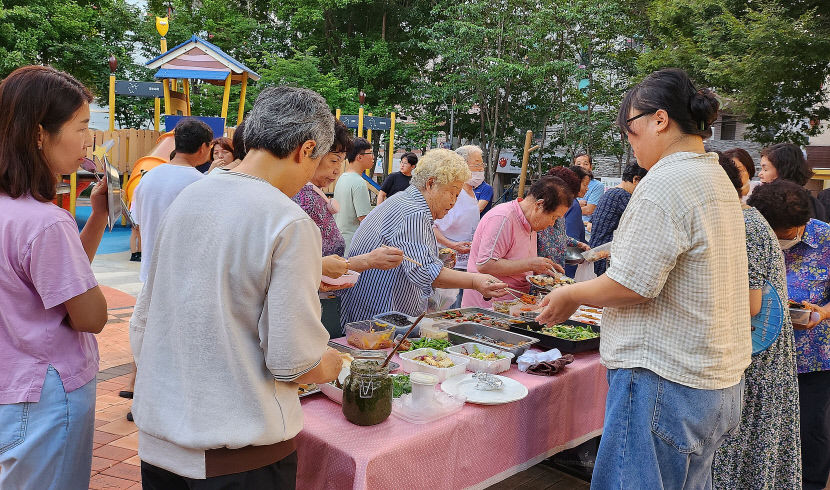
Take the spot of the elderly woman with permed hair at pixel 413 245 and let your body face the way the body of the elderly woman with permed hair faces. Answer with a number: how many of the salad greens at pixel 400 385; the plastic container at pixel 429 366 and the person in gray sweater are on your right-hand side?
3

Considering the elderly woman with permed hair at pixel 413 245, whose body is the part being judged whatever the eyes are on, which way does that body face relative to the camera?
to the viewer's right

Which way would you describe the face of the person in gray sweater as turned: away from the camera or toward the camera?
away from the camera

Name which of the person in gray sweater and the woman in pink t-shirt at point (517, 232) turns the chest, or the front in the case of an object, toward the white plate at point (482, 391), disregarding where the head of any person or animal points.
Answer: the person in gray sweater

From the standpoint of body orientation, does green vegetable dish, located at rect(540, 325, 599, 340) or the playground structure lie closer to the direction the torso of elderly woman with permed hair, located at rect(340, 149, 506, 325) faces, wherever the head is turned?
the green vegetable dish

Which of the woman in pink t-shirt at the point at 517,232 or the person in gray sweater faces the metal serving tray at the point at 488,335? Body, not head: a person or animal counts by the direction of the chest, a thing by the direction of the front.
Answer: the person in gray sweater

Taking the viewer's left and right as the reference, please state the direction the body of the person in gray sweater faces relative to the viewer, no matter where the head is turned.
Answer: facing away from the viewer and to the right of the viewer

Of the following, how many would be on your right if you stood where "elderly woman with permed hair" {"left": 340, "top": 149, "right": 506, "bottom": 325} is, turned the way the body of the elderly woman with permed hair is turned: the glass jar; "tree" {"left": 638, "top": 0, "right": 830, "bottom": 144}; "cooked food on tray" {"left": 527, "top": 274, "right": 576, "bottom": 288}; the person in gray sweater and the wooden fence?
2

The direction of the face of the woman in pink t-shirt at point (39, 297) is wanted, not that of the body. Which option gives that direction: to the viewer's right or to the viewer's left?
to the viewer's right

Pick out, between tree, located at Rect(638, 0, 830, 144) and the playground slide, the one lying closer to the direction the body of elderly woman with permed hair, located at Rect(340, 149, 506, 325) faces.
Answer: the tree

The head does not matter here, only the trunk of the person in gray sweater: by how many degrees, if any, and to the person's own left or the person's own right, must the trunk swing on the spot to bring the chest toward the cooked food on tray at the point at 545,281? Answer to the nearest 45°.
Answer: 0° — they already face it
